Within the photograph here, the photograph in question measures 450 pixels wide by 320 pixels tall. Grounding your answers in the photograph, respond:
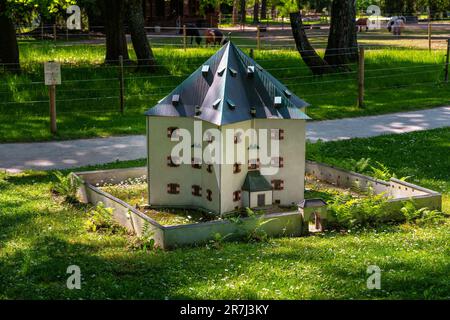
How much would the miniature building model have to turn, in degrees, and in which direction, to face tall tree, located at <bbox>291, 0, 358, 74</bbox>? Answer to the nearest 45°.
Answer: approximately 135° to its left

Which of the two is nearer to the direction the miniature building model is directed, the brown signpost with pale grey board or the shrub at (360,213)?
the shrub

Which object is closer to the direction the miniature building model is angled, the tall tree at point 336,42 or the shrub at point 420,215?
the shrub

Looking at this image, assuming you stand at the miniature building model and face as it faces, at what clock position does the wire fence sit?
The wire fence is roughly at 7 o'clock from the miniature building model.

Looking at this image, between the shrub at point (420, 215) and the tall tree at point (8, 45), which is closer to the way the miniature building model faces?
the shrub

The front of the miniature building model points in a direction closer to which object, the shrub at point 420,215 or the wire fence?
the shrub

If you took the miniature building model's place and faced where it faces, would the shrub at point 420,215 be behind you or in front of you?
in front

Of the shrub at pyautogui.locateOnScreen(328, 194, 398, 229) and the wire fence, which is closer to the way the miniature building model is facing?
the shrub

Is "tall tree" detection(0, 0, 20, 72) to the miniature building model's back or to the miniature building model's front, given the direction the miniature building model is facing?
to the back

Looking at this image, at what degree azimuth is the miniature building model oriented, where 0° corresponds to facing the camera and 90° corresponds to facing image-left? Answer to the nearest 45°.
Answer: approximately 315°

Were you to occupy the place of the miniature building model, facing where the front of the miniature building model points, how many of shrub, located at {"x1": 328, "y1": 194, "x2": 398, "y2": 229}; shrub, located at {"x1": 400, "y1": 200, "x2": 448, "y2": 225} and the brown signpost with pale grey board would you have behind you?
1

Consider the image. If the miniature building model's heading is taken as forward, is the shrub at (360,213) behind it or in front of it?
in front

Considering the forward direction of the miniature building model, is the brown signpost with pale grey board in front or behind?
behind
